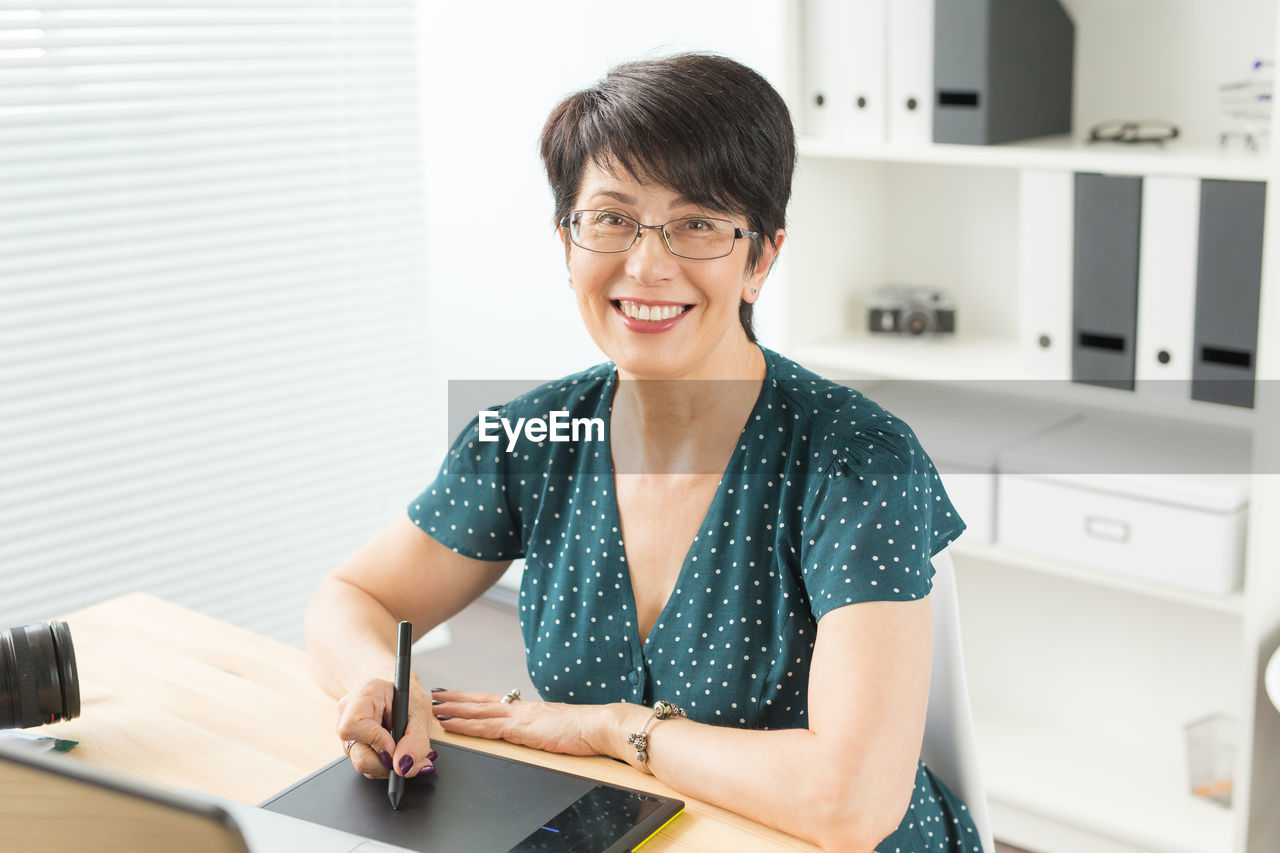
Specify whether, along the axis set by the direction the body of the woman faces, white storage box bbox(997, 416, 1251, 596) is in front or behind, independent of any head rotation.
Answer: behind

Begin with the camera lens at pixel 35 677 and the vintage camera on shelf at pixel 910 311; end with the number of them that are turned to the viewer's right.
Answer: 1

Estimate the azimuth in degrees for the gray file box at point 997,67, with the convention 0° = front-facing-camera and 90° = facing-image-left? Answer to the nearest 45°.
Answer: approximately 45°

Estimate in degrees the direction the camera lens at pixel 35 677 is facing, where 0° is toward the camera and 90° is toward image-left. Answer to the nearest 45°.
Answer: approximately 270°

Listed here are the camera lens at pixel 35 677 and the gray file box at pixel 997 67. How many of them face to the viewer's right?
1
